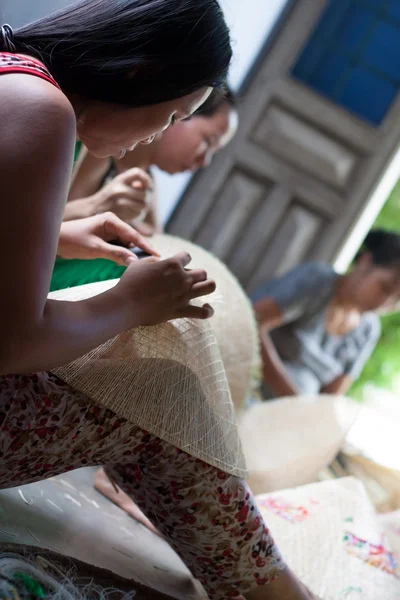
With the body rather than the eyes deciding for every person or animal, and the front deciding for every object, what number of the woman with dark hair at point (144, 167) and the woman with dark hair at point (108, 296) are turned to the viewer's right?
2

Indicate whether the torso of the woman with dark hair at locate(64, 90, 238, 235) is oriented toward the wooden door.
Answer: no

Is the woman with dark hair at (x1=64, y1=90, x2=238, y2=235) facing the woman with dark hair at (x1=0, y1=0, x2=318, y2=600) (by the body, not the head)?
no

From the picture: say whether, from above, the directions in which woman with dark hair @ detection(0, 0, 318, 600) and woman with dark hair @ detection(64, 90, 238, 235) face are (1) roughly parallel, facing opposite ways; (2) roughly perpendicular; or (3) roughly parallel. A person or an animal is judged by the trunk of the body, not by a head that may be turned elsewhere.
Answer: roughly parallel

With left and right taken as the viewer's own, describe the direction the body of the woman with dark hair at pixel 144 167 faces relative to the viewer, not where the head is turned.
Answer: facing to the right of the viewer

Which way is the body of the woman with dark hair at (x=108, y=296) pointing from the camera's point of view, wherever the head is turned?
to the viewer's right

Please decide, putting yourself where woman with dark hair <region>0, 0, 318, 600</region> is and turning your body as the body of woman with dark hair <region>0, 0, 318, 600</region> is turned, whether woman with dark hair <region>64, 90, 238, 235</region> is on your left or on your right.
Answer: on your left

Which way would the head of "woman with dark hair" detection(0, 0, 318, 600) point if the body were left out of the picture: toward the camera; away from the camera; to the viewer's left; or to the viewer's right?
to the viewer's right

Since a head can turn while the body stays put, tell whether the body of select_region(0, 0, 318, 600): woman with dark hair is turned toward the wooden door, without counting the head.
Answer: no
